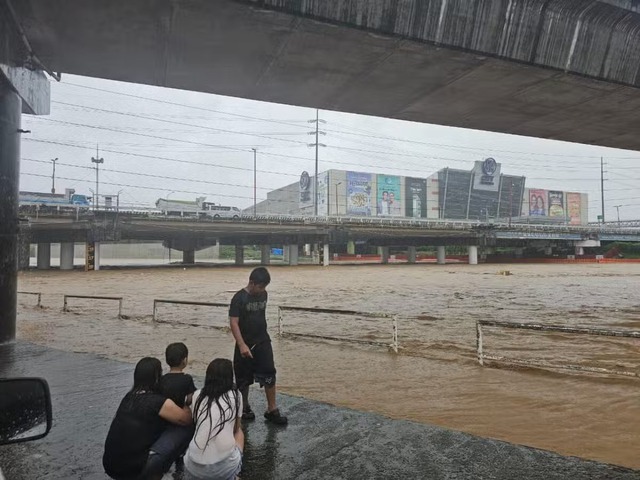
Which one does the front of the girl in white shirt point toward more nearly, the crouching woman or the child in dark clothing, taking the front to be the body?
the child in dark clothing

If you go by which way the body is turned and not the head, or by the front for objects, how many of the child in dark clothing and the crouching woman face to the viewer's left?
0

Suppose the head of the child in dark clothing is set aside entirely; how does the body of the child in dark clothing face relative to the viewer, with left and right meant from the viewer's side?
facing away from the viewer and to the right of the viewer

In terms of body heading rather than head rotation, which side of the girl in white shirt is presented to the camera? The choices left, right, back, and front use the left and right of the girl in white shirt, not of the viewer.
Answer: back

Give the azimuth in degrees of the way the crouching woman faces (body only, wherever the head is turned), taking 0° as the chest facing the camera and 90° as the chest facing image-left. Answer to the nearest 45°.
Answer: approximately 225°

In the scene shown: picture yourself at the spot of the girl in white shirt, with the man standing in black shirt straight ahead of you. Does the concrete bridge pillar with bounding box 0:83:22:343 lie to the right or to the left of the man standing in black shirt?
left

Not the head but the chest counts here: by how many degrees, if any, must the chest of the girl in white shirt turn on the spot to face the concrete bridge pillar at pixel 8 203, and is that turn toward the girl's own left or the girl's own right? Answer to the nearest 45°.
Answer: approximately 45° to the girl's own left

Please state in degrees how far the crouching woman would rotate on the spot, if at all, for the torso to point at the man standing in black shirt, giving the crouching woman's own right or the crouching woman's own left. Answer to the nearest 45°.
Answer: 0° — they already face them

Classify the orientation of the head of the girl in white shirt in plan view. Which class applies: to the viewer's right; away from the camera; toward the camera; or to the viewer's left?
away from the camera

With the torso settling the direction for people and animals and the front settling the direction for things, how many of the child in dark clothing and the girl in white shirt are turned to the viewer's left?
0

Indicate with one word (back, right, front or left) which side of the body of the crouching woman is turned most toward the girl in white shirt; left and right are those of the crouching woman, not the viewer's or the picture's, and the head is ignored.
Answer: right
